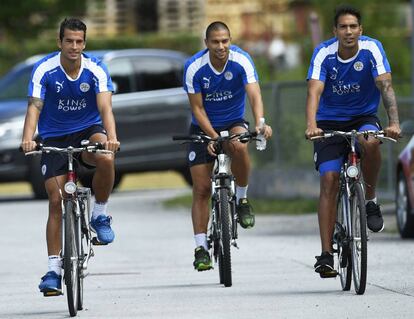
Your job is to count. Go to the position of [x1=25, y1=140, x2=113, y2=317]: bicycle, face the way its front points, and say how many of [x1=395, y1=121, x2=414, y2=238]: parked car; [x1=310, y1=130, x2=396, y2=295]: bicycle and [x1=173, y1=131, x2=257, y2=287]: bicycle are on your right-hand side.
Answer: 0

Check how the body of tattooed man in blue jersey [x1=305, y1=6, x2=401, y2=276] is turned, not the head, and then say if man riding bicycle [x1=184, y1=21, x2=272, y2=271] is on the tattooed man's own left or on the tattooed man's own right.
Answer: on the tattooed man's own right

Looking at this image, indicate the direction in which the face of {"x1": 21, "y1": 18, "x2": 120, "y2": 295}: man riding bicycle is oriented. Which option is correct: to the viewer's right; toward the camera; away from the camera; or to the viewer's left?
toward the camera

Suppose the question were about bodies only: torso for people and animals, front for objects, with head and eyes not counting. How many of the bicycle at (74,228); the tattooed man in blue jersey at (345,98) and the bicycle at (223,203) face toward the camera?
3

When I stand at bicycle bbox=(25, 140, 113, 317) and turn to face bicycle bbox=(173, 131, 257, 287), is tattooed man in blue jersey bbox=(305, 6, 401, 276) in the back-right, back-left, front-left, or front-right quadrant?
front-right

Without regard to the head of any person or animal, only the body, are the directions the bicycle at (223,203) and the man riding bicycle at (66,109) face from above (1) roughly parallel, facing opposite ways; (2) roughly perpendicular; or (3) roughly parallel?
roughly parallel

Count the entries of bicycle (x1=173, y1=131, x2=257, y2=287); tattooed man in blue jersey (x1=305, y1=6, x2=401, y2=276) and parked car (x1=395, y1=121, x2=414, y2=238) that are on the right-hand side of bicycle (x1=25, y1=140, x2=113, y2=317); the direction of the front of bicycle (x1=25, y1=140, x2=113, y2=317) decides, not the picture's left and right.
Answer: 0

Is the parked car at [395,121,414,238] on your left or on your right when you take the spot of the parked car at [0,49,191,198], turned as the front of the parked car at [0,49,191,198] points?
on your left

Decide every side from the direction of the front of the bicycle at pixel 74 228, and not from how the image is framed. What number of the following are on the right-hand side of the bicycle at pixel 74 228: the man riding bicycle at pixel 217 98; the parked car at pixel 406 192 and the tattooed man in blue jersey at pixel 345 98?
0

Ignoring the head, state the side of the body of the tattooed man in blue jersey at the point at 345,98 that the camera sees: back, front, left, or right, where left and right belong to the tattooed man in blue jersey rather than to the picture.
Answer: front

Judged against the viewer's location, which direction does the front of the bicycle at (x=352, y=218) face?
facing the viewer

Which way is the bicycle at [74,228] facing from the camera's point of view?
toward the camera

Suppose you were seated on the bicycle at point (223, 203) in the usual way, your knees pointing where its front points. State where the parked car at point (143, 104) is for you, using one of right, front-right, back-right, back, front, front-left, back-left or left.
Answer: back
